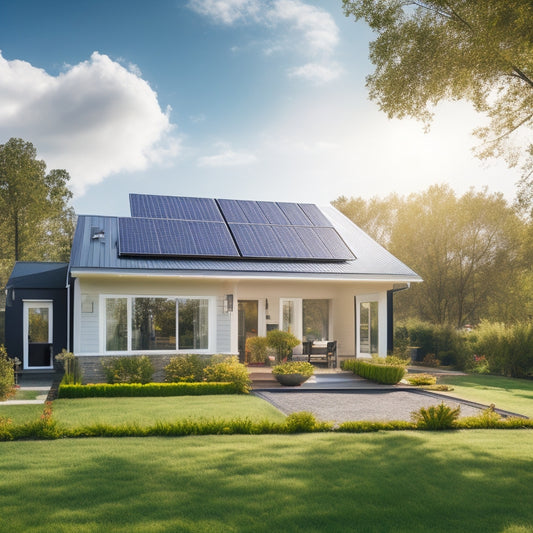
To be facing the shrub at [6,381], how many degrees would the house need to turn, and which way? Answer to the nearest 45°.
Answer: approximately 45° to its right

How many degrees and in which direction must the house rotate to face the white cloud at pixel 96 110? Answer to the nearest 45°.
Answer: approximately 135° to its right

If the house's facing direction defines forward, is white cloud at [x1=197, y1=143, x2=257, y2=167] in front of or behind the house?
behind

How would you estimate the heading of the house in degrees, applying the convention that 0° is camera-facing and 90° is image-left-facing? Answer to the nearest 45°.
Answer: approximately 0°

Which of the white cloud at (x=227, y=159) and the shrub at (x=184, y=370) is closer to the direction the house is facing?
the shrub

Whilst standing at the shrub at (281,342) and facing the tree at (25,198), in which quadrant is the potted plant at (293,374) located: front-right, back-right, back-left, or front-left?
back-left

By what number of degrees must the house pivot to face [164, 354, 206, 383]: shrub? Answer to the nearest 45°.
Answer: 0° — it already faces it
